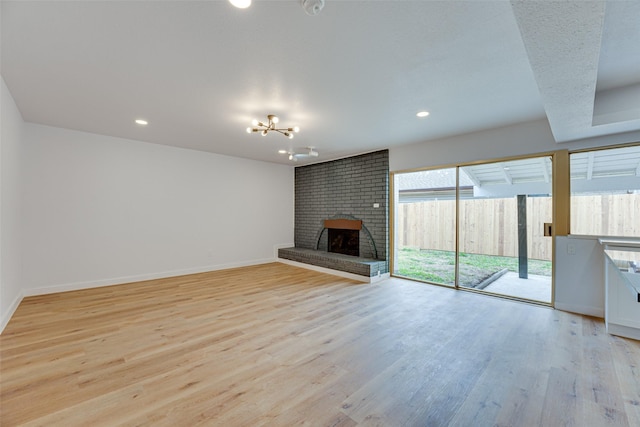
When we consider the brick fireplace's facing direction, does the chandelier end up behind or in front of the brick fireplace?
in front

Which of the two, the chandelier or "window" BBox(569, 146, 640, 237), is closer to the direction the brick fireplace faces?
the chandelier

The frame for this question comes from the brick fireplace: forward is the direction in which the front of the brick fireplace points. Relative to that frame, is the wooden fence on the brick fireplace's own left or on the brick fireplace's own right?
on the brick fireplace's own left

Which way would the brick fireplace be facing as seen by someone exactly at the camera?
facing the viewer and to the left of the viewer

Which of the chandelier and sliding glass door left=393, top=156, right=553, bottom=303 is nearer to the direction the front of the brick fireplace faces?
the chandelier

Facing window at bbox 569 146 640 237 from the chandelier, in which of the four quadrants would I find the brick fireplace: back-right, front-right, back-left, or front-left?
front-left

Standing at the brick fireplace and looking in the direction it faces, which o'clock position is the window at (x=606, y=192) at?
The window is roughly at 9 o'clock from the brick fireplace.

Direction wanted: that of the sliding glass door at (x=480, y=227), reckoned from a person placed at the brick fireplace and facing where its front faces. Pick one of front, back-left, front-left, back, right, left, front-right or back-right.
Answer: left

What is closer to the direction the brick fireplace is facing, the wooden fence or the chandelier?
the chandelier
